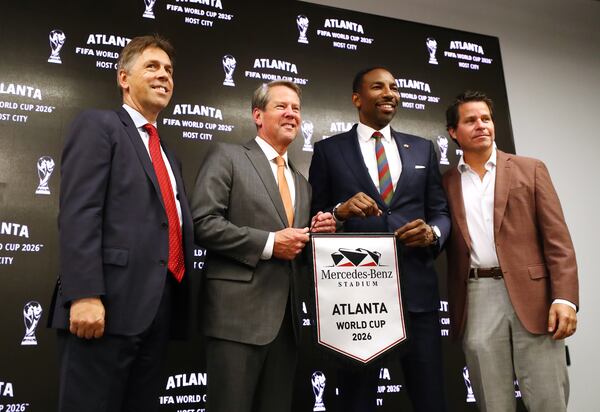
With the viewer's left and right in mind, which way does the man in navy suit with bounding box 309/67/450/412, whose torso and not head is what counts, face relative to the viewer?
facing the viewer

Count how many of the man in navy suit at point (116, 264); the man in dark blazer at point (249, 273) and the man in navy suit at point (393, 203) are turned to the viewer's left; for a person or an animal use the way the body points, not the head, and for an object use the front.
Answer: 0

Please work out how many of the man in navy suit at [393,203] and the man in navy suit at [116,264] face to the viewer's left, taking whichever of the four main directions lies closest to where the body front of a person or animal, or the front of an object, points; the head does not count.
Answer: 0

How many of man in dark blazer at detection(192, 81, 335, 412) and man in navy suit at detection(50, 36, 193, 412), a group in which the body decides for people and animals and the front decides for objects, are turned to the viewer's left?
0

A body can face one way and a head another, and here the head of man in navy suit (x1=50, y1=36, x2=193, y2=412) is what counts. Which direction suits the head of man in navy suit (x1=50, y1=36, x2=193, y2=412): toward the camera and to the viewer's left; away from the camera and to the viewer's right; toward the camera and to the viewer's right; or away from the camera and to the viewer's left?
toward the camera and to the viewer's right

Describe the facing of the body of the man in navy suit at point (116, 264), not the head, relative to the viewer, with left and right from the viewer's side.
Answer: facing the viewer and to the right of the viewer

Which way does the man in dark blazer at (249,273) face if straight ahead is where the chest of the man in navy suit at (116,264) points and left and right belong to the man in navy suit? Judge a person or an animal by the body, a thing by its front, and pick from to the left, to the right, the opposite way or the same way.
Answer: the same way

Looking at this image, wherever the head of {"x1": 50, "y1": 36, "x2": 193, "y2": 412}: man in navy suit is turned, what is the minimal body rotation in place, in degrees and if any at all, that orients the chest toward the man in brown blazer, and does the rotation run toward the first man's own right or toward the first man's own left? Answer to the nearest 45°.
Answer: approximately 45° to the first man's own left
